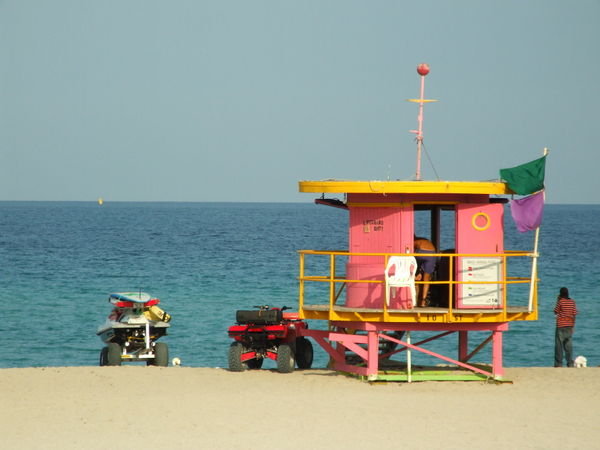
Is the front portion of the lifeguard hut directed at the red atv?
no

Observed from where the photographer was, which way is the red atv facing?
facing away from the viewer and to the right of the viewer

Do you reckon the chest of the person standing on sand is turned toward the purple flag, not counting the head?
no

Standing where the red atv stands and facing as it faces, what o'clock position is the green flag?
The green flag is roughly at 2 o'clock from the red atv.

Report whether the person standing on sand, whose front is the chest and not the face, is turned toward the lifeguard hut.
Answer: no

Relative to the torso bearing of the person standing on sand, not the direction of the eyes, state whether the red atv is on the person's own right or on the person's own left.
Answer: on the person's own left

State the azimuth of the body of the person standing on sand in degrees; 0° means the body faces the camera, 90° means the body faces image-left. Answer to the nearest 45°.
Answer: approximately 180°
